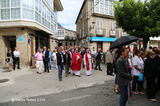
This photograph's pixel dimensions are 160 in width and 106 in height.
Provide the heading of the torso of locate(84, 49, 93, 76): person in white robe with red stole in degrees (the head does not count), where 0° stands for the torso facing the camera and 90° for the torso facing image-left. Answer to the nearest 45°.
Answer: approximately 0°
